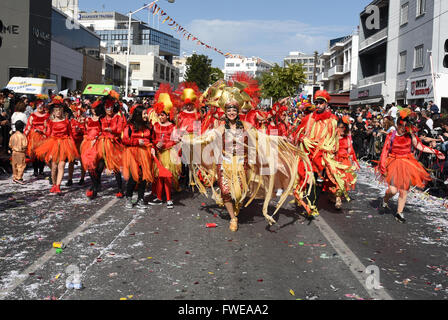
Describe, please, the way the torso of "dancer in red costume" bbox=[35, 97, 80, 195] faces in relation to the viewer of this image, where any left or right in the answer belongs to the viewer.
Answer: facing the viewer

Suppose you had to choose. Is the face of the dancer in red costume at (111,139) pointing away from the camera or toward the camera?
toward the camera

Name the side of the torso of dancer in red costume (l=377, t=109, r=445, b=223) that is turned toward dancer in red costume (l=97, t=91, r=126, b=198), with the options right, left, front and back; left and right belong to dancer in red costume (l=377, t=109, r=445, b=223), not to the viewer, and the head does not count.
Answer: right

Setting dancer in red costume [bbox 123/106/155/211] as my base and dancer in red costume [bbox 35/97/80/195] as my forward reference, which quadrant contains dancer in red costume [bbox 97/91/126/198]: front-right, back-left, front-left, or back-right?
front-right

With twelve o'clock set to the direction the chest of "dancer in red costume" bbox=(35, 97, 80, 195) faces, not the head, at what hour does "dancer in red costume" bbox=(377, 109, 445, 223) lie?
"dancer in red costume" bbox=(377, 109, 445, 223) is roughly at 10 o'clock from "dancer in red costume" bbox=(35, 97, 80, 195).

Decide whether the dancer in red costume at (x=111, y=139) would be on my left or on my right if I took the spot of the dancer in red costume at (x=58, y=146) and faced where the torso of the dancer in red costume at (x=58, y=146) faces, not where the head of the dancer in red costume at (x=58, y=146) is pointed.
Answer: on my left

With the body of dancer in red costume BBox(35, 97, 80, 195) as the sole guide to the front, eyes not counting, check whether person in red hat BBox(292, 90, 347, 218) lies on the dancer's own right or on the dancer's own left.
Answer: on the dancer's own left

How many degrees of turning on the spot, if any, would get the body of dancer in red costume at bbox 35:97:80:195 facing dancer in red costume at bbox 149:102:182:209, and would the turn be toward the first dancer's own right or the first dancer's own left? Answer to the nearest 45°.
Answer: approximately 45° to the first dancer's own left

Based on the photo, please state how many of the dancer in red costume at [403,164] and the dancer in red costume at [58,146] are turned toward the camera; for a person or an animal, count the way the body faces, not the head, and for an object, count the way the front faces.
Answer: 2

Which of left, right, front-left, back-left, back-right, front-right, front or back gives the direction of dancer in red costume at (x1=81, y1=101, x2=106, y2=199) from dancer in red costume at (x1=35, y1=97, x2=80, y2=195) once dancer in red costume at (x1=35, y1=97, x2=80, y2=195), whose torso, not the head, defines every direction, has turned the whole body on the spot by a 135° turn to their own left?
right

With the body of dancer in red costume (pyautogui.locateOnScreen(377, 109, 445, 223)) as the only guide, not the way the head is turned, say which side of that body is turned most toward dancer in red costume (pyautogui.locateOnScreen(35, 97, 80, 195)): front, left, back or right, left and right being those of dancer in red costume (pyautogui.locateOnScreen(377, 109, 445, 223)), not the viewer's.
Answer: right

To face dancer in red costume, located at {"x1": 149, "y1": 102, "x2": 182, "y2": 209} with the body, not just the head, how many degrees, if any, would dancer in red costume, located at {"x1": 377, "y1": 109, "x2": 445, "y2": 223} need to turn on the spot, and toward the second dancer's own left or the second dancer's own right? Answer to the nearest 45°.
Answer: approximately 90° to the second dancer's own right
